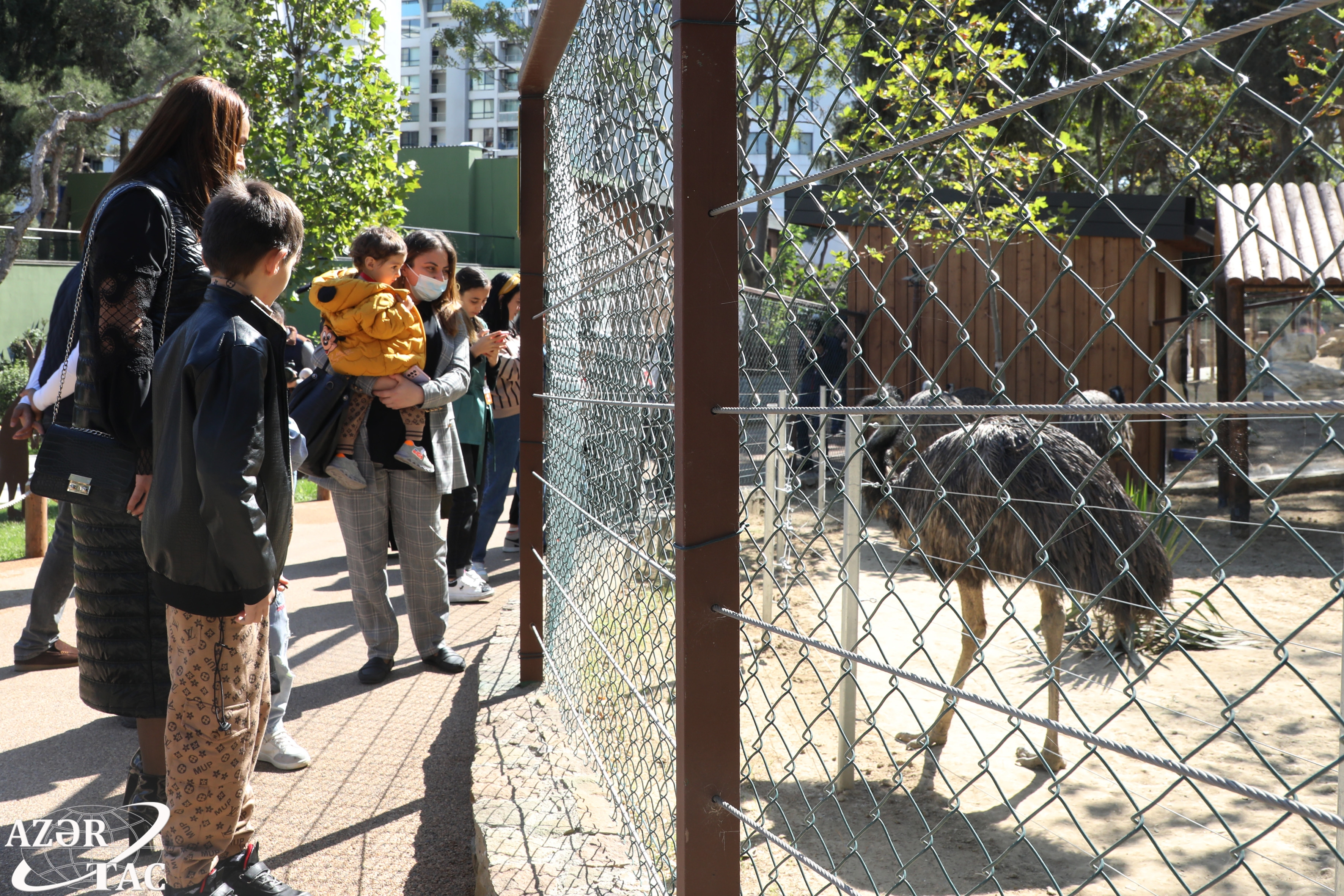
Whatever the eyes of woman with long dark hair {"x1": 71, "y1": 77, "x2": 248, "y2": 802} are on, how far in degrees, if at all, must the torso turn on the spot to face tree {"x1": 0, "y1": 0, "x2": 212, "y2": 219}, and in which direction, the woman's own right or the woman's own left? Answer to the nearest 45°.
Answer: approximately 90° to the woman's own left

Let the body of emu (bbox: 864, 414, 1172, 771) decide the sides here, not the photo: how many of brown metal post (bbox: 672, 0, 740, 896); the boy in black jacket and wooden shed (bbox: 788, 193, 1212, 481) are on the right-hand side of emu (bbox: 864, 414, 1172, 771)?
1

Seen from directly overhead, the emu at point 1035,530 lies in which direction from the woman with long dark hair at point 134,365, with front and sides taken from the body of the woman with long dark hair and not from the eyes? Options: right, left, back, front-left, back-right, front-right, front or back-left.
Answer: front

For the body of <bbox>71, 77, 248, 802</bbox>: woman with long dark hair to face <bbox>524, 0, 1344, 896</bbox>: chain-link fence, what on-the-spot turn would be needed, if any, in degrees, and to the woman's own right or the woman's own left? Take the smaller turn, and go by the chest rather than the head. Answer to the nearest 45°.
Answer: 0° — they already face it

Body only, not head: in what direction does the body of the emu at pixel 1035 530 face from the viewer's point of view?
to the viewer's left

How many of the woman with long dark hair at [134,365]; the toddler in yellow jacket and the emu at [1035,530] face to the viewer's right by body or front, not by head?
2

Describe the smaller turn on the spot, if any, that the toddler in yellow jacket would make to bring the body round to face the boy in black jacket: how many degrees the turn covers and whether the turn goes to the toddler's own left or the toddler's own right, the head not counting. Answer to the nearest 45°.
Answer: approximately 90° to the toddler's own right

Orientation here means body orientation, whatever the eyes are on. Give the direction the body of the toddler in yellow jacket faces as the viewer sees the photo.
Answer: to the viewer's right

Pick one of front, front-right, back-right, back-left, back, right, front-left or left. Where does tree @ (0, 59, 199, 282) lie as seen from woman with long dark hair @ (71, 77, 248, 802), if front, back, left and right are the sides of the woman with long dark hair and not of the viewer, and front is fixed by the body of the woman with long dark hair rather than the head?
left

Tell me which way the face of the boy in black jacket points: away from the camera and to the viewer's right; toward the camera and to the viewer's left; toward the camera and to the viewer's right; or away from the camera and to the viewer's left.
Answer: away from the camera and to the viewer's right

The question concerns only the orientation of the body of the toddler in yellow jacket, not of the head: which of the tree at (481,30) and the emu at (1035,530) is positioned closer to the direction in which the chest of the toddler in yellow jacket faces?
the emu

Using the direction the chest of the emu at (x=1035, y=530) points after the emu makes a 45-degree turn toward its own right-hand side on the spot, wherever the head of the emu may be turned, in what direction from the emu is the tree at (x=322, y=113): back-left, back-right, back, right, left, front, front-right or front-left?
front

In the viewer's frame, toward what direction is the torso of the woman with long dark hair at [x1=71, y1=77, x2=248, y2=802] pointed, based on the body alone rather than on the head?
to the viewer's right
